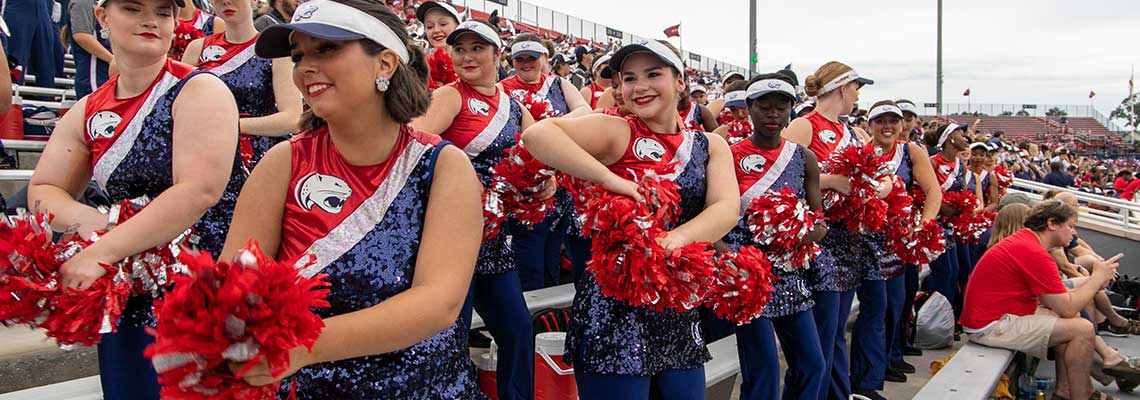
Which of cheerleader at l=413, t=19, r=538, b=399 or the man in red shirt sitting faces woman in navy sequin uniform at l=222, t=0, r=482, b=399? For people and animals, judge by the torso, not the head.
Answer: the cheerleader

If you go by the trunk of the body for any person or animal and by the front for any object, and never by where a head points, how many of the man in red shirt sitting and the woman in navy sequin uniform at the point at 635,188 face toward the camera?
1

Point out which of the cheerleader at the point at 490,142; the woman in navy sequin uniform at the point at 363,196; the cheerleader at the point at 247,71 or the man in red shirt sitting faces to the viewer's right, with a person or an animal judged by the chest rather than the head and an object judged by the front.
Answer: the man in red shirt sitting

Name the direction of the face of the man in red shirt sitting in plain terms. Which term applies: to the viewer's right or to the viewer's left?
to the viewer's right

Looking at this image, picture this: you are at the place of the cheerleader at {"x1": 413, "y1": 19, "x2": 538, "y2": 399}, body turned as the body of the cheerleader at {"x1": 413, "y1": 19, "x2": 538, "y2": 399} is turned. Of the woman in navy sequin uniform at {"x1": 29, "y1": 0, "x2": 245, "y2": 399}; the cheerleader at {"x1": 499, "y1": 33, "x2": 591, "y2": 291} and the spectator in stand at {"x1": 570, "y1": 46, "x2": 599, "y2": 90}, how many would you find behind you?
2

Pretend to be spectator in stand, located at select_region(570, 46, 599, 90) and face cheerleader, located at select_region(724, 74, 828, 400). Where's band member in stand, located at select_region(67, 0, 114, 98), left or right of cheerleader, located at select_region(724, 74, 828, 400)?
right

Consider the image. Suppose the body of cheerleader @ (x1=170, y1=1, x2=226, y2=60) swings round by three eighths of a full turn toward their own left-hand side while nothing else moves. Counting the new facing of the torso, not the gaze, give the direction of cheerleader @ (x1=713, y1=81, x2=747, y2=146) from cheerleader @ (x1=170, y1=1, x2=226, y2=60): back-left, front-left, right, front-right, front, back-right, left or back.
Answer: front

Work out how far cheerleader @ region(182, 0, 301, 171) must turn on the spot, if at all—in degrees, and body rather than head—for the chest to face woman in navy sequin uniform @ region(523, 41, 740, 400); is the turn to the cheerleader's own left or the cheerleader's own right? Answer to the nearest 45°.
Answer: approximately 90° to the cheerleader's own left

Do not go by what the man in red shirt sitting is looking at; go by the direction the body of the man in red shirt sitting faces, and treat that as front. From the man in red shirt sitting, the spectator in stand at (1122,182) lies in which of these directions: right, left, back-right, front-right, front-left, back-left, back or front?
left

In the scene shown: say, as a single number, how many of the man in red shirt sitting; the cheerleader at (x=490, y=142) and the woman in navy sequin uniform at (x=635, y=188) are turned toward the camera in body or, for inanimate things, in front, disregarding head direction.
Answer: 2

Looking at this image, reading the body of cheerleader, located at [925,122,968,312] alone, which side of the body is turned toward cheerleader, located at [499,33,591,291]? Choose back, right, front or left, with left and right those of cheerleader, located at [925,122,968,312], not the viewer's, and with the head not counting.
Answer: right
